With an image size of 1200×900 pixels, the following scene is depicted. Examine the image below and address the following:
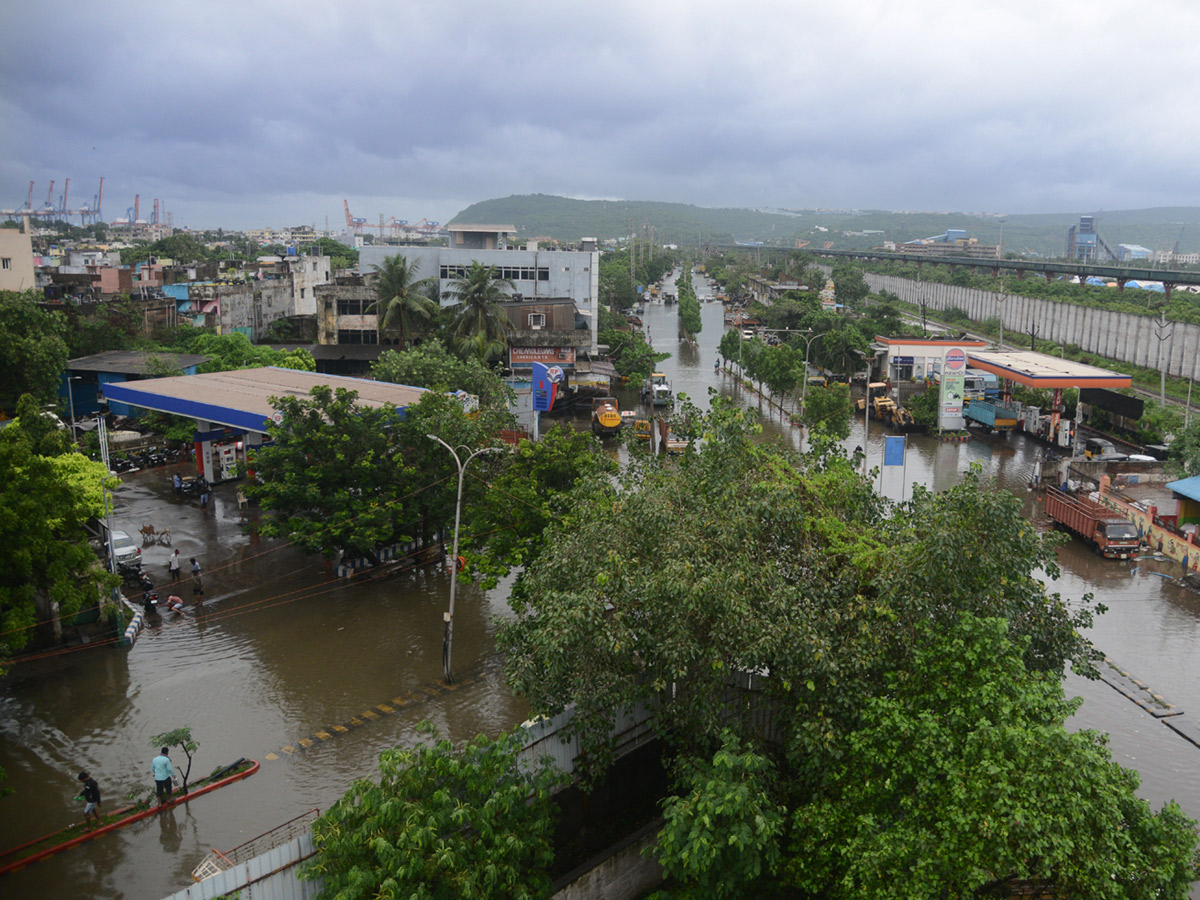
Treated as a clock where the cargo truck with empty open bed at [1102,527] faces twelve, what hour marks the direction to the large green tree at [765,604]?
The large green tree is roughly at 2 o'clock from the cargo truck with empty open bed.

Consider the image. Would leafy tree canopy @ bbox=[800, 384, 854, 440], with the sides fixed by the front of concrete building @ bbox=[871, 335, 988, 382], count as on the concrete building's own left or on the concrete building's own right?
on the concrete building's own right

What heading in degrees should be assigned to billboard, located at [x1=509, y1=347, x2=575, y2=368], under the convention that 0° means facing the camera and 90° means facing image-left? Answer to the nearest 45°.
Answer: approximately 0°

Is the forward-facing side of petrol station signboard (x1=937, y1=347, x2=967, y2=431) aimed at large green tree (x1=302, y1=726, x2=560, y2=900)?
yes

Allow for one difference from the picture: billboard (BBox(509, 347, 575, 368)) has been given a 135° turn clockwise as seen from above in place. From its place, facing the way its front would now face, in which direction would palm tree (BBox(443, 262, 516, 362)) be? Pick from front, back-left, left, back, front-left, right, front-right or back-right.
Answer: left

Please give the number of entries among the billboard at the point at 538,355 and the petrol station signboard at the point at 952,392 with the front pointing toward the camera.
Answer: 2

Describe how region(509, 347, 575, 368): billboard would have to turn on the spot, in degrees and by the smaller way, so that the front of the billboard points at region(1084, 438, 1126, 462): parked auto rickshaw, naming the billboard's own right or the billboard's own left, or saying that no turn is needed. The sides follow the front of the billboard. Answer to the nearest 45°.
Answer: approximately 45° to the billboard's own left

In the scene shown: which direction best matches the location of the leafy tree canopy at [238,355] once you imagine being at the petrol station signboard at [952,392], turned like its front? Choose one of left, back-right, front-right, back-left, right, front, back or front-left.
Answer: right

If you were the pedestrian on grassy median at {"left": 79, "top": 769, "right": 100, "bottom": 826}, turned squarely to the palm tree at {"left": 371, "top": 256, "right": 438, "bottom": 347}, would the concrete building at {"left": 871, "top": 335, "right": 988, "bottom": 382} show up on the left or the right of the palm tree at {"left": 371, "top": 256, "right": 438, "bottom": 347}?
right

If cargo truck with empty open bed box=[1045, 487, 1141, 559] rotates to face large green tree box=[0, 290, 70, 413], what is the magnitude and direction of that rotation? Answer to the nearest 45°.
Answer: approximately 135° to its right

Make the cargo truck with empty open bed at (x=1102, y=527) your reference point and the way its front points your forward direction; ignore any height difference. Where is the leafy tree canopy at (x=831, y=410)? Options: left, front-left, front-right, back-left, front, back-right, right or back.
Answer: back
